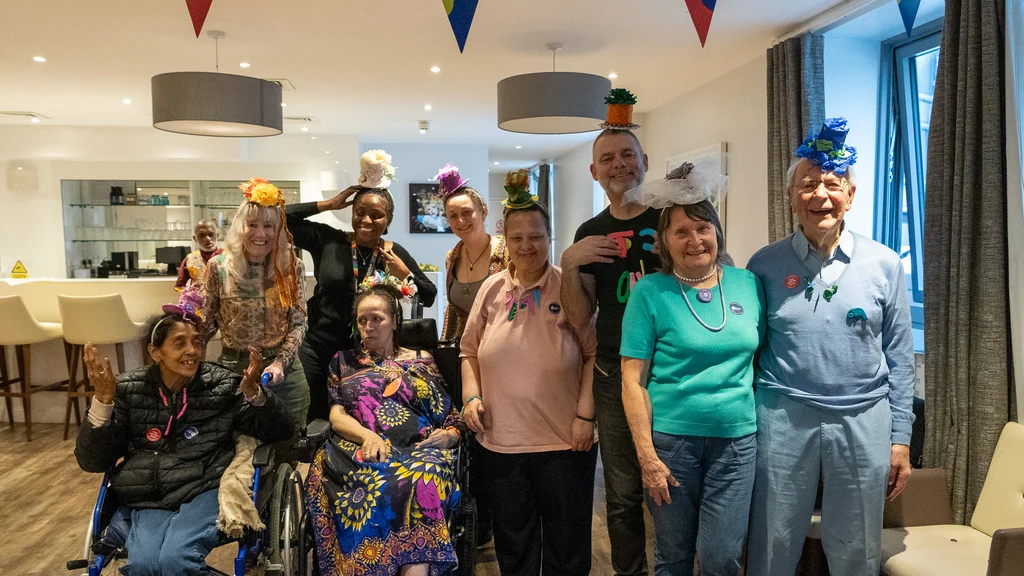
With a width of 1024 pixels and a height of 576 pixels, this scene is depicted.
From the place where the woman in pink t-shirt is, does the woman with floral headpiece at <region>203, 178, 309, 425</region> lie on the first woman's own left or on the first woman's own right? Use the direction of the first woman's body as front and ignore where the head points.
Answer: on the first woman's own right

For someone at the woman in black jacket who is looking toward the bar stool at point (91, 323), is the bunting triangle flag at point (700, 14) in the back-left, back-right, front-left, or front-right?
back-right

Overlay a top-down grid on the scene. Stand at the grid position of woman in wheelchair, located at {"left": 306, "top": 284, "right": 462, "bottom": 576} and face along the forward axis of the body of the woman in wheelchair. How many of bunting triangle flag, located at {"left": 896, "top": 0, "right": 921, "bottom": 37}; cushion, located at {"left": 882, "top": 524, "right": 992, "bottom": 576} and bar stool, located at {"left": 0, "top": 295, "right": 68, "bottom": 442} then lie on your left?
2

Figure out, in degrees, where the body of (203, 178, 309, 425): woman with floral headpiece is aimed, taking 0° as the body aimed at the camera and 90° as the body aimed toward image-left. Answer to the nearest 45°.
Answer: approximately 0°

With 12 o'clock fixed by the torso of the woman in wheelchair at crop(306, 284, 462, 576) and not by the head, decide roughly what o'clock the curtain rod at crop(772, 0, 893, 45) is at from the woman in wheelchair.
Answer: The curtain rod is roughly at 8 o'clock from the woman in wheelchair.
